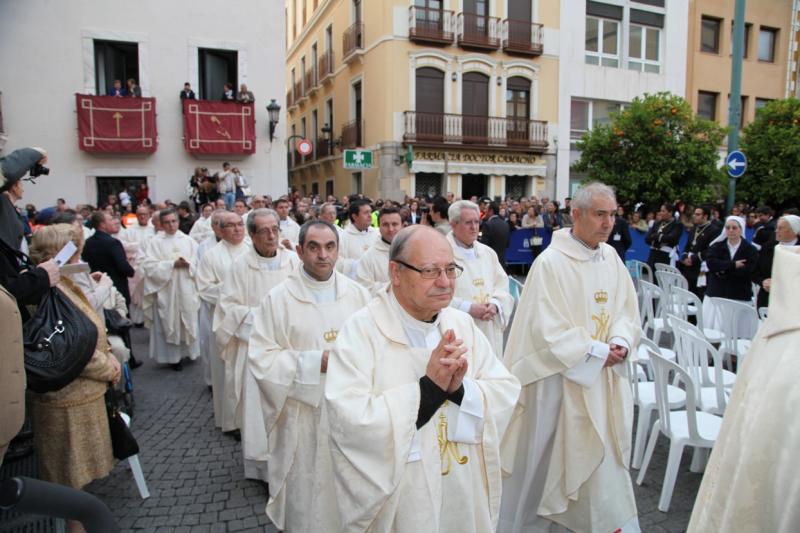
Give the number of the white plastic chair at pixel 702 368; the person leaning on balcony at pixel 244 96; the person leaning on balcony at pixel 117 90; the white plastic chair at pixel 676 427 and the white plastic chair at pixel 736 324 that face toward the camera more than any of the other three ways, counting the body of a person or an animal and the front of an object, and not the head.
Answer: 2

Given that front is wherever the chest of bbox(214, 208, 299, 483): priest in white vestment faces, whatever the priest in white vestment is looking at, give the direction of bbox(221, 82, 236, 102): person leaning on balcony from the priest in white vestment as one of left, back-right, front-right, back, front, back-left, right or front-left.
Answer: back-left

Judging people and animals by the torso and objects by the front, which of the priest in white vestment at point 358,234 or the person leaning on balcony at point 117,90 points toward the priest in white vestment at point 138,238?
the person leaning on balcony

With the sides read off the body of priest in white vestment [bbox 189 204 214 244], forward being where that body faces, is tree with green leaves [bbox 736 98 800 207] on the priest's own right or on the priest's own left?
on the priest's own left

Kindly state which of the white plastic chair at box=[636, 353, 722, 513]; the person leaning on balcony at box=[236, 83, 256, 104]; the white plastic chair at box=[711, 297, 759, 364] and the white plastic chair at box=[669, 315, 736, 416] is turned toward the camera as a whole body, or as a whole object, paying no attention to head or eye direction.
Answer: the person leaning on balcony

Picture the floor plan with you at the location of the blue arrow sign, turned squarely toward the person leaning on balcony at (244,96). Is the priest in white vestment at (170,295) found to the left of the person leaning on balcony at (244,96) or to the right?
left

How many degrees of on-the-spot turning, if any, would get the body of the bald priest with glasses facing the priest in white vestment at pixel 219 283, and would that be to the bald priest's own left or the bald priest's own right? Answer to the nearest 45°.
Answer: approximately 180°

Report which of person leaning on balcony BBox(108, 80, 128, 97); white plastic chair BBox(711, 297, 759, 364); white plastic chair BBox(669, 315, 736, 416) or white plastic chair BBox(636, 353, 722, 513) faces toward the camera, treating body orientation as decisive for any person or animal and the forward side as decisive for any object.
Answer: the person leaning on balcony
